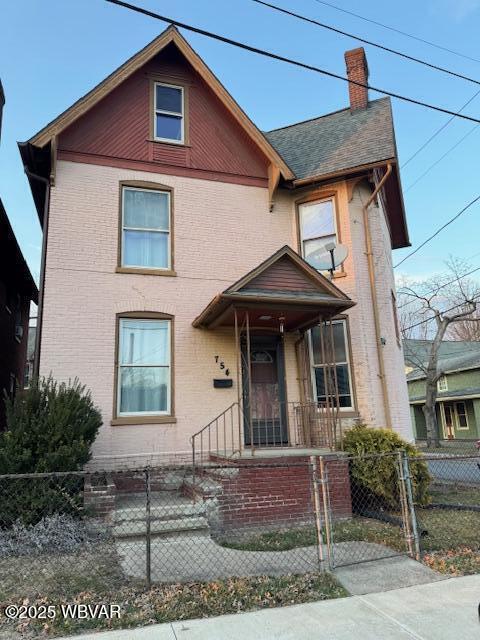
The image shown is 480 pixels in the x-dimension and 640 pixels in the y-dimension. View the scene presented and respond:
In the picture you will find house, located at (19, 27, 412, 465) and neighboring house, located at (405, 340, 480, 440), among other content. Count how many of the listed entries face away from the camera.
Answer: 0

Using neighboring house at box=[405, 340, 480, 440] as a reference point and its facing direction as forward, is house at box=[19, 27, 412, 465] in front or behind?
in front

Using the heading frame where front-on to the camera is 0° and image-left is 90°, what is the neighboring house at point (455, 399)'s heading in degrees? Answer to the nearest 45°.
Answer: approximately 45°

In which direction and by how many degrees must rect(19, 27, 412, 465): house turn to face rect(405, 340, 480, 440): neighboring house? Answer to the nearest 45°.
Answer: approximately 135° to its left
